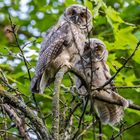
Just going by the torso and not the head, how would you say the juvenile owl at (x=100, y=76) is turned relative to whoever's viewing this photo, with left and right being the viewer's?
facing the viewer and to the left of the viewer

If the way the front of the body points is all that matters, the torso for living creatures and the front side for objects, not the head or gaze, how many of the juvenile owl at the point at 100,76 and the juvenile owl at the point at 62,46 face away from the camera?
0

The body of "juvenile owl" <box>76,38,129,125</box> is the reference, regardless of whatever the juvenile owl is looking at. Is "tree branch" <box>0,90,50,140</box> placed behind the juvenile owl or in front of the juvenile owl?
in front

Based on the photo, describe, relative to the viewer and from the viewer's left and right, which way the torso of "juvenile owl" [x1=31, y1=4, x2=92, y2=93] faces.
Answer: facing the viewer and to the right of the viewer
